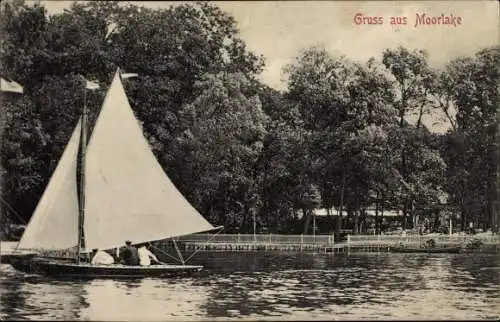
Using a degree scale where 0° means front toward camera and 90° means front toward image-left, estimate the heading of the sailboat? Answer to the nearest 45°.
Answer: approximately 90°

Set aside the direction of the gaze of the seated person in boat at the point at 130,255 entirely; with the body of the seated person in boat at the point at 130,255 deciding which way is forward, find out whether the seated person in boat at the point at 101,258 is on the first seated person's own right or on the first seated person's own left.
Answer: on the first seated person's own left
